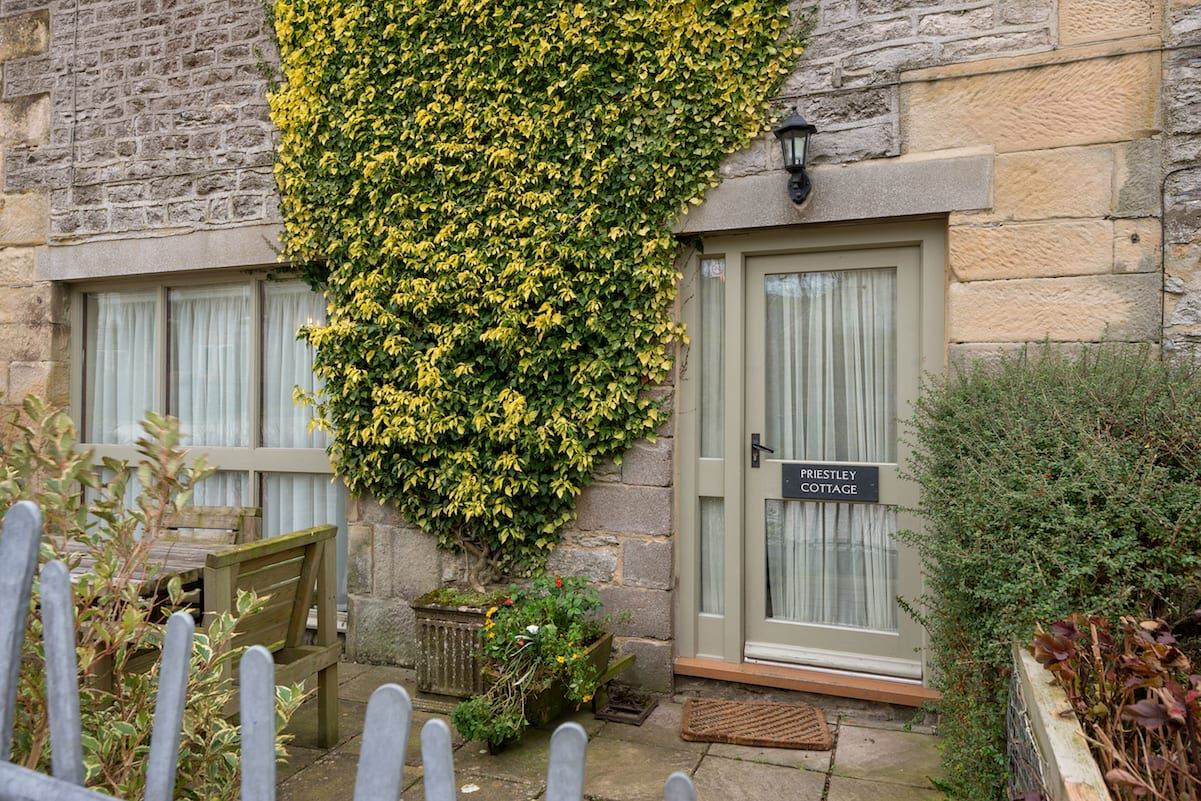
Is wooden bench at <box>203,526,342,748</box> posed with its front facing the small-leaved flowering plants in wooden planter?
no

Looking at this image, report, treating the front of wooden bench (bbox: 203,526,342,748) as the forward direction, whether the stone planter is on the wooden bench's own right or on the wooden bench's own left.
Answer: on the wooden bench's own right

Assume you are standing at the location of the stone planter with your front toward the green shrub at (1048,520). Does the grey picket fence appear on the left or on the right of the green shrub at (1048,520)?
right

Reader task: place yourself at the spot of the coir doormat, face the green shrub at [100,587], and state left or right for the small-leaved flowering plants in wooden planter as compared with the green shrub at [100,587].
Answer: right

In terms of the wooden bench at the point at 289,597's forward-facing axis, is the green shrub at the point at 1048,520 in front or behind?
behind

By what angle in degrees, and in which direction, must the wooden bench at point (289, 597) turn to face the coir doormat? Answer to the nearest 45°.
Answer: approximately 135° to its right

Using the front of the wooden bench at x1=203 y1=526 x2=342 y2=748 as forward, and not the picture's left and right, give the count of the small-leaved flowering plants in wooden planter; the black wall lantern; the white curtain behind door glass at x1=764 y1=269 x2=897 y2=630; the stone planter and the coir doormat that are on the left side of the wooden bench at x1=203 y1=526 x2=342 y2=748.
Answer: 0

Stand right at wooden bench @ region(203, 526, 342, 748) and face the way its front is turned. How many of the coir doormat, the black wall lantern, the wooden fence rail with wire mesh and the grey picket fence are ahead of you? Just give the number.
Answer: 0

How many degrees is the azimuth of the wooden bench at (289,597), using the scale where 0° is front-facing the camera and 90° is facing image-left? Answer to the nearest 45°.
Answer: approximately 135°

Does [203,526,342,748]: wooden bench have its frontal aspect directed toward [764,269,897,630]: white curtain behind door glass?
no
